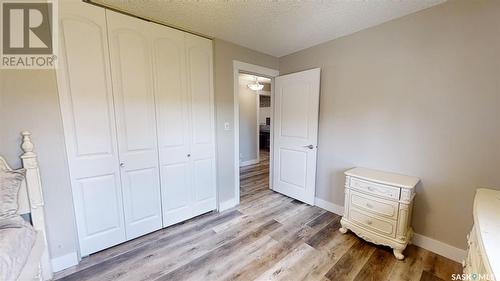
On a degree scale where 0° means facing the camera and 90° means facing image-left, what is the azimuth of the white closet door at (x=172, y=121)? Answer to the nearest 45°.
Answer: approximately 315°

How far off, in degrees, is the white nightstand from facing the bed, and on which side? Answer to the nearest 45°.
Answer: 0° — it already faces it

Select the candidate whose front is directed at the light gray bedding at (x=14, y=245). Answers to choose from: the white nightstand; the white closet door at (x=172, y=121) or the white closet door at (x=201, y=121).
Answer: the white nightstand

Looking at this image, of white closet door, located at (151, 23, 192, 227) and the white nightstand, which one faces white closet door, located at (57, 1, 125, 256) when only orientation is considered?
the white nightstand

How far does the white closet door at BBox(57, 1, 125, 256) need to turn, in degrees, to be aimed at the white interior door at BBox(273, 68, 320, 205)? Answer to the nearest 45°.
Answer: approximately 45° to its left

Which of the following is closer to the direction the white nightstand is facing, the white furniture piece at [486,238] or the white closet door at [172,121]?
the white closet door

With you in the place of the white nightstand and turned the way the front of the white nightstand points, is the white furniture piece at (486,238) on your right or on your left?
on your left

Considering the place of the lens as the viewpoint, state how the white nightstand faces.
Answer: facing the viewer and to the left of the viewer

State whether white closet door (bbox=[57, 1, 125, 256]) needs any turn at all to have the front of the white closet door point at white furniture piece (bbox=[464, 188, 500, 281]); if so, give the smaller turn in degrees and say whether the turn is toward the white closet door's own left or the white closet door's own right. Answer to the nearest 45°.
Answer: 0° — it already faces it

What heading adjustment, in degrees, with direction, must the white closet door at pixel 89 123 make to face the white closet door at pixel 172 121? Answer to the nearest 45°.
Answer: approximately 45° to its left

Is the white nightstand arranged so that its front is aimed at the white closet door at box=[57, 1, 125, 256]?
yes

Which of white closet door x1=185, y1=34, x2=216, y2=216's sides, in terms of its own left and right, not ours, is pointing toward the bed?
right

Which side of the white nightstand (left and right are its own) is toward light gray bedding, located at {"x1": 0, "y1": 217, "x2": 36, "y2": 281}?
front
